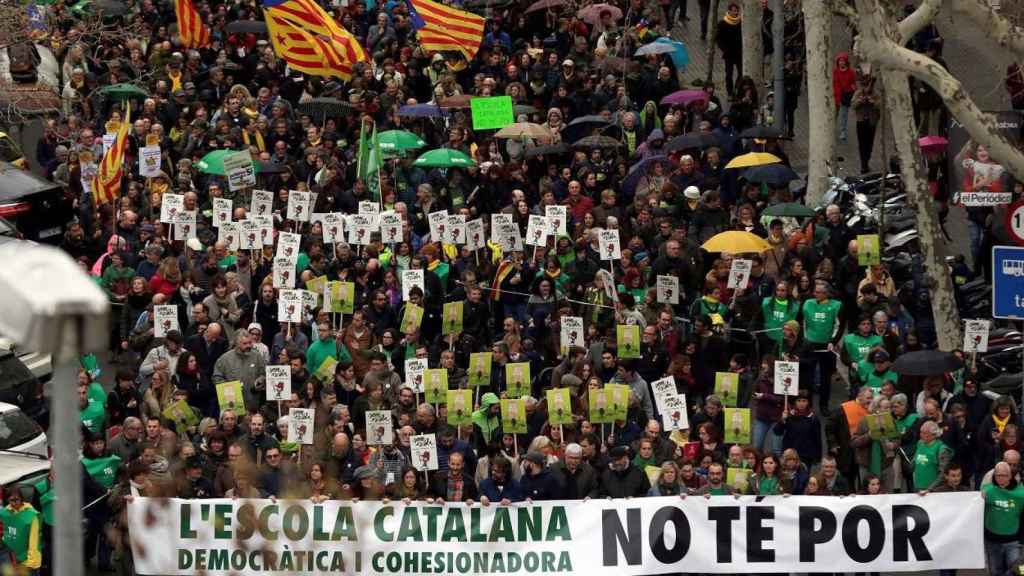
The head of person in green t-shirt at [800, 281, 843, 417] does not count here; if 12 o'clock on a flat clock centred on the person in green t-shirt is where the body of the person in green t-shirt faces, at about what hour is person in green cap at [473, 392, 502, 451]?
The person in green cap is roughly at 2 o'clock from the person in green t-shirt.

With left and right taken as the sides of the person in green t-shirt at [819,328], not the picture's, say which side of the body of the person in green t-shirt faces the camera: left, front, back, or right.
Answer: front

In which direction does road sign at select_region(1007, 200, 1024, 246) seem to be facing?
toward the camera
